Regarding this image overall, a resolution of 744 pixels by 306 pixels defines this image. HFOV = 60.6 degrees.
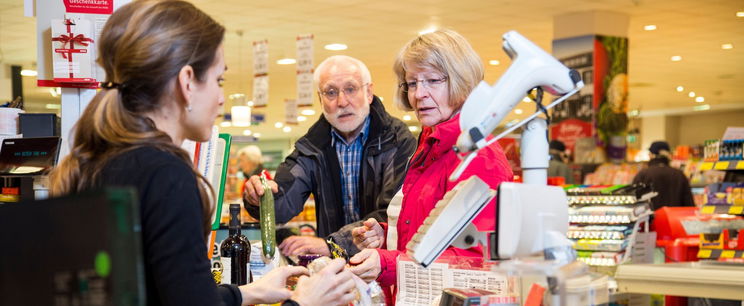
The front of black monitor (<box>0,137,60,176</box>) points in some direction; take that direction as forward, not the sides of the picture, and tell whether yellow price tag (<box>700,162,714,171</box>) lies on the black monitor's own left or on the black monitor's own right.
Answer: on the black monitor's own left

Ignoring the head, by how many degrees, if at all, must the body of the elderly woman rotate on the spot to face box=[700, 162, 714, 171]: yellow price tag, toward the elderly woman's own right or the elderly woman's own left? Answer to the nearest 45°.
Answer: approximately 180°

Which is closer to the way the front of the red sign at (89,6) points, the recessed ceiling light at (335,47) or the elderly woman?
the elderly woman

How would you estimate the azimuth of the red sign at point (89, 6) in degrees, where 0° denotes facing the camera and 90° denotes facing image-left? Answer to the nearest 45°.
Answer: approximately 0°

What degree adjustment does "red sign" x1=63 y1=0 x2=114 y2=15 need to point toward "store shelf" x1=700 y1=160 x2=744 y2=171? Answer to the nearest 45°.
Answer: approximately 90° to its left

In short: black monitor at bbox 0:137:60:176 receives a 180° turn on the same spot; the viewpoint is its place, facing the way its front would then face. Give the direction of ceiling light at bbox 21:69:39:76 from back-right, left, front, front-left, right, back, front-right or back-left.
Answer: front

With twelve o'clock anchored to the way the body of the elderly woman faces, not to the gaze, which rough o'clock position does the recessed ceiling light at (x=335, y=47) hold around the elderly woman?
The recessed ceiling light is roughly at 4 o'clock from the elderly woman.

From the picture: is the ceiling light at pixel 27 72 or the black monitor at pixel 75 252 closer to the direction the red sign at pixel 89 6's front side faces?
the black monitor
